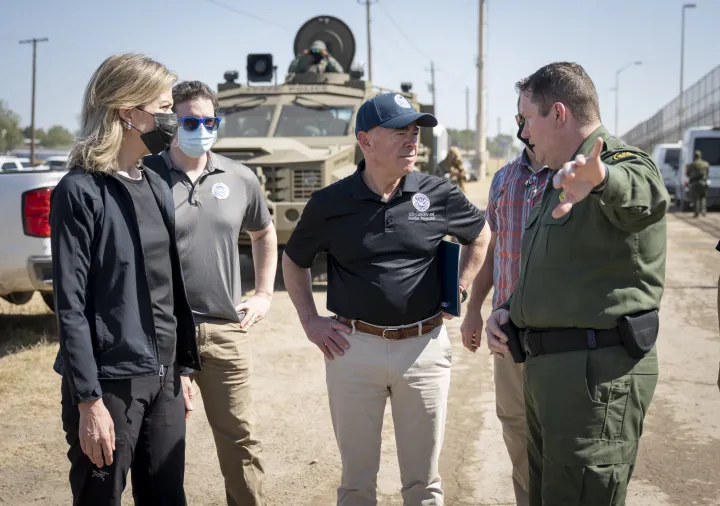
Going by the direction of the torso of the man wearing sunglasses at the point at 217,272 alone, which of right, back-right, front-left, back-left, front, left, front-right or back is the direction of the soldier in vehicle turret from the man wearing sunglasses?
back

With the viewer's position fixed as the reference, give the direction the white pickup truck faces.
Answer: facing away from the viewer and to the left of the viewer

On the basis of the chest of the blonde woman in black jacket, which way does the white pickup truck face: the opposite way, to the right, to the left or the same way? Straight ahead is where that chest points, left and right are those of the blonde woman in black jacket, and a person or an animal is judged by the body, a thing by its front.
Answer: the opposite way

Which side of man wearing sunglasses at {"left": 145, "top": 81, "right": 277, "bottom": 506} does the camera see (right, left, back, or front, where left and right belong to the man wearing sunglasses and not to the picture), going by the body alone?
front

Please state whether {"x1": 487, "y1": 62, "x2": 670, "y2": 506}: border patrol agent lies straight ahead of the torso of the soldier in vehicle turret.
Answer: yes

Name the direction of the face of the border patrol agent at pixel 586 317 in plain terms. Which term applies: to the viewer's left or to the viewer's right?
to the viewer's left

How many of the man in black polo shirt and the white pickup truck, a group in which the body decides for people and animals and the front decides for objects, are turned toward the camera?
1

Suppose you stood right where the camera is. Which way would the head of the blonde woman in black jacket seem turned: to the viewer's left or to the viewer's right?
to the viewer's right

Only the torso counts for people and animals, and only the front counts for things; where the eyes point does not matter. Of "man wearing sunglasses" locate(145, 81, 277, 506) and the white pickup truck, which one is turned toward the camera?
the man wearing sunglasses

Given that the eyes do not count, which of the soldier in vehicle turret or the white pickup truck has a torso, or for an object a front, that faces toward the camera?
the soldier in vehicle turret

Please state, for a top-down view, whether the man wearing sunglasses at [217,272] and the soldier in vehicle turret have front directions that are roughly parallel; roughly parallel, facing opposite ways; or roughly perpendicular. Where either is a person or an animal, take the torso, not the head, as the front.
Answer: roughly parallel

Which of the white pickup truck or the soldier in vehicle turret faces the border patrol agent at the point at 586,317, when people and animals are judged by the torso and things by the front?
the soldier in vehicle turret

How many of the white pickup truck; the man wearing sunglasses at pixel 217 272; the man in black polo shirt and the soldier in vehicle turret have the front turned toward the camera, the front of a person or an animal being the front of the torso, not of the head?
3
